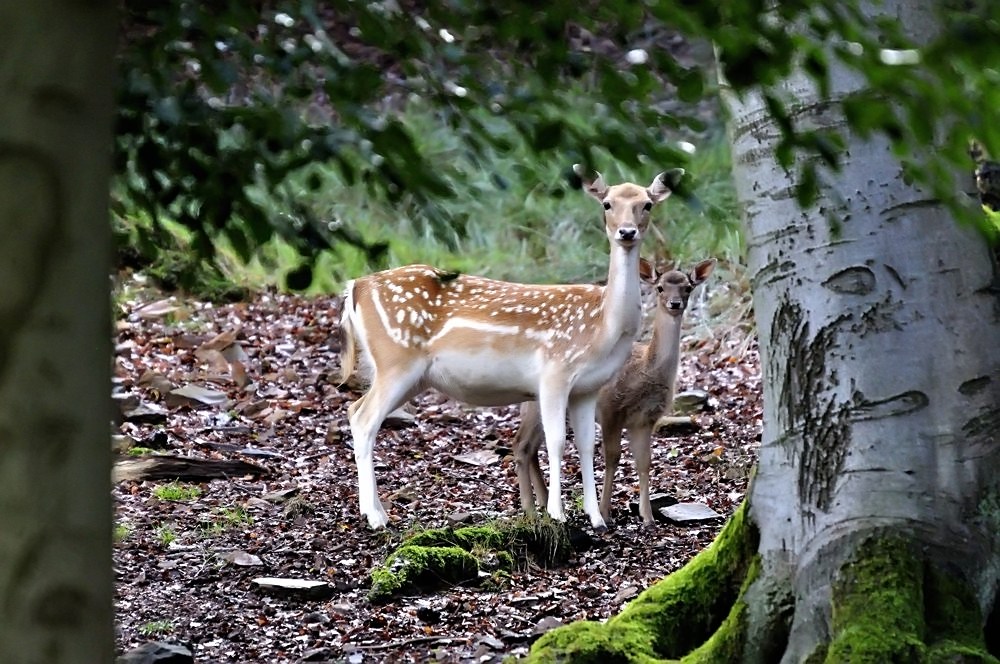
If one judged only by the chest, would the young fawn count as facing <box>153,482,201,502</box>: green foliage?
no

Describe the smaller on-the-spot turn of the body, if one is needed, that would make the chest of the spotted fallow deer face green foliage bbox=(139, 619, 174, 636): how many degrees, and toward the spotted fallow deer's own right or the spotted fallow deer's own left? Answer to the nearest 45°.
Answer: approximately 135° to the spotted fallow deer's own right

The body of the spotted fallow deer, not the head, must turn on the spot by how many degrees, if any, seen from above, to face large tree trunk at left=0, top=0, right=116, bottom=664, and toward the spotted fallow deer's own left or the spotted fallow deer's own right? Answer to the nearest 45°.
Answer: approximately 90° to the spotted fallow deer's own right

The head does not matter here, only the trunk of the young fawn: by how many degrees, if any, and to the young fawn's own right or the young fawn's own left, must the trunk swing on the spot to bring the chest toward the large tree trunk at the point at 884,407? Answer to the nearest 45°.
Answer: approximately 45° to the young fawn's own right

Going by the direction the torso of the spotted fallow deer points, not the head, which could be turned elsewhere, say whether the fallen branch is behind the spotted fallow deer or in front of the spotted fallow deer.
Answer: behind

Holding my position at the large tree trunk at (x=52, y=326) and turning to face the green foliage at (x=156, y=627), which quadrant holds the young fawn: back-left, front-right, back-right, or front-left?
front-right

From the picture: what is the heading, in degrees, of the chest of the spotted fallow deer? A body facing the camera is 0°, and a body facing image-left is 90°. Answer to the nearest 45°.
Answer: approximately 270°

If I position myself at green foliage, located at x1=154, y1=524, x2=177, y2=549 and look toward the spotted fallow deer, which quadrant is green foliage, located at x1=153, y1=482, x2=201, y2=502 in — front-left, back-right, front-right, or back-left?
front-left

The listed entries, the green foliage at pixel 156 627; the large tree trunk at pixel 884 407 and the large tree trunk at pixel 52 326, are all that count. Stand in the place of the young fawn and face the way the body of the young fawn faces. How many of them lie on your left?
0

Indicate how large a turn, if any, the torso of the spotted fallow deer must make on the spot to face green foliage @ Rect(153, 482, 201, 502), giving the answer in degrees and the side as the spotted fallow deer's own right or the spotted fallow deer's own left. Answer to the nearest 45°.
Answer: approximately 180°

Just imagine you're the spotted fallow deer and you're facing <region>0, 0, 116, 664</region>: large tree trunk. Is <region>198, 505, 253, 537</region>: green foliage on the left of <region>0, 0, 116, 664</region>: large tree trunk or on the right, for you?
right

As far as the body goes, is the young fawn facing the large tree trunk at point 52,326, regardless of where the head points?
no

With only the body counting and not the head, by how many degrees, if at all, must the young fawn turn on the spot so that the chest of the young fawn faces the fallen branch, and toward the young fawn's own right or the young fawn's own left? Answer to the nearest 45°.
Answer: approximately 135° to the young fawn's own right
